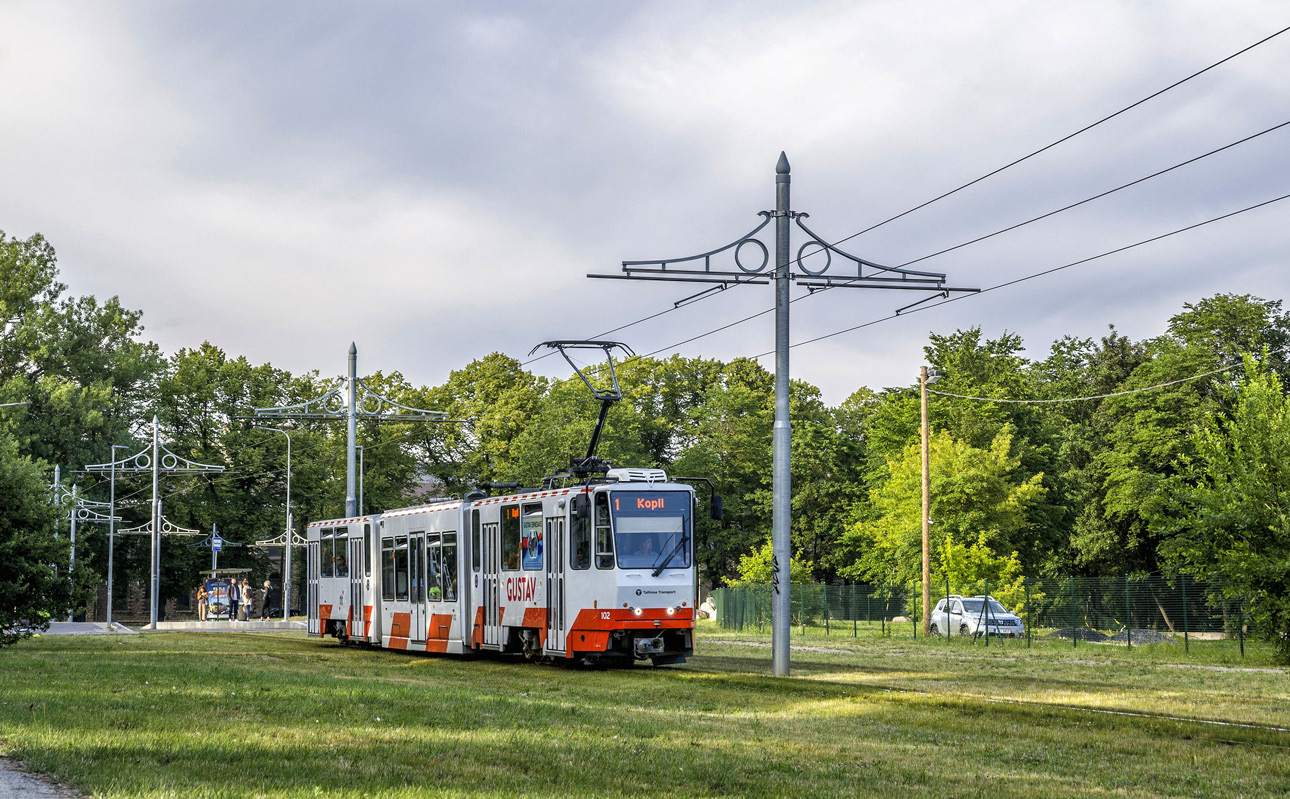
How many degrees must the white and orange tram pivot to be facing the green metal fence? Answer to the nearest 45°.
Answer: approximately 90° to its left

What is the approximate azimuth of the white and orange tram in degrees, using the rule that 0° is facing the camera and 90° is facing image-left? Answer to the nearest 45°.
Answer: approximately 315°

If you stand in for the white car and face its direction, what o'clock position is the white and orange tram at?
The white and orange tram is roughly at 2 o'clock from the white car.

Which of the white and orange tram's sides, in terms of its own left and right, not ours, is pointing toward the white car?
left
